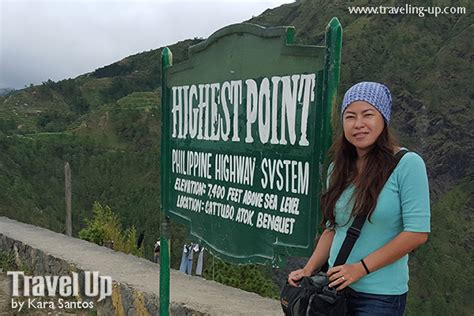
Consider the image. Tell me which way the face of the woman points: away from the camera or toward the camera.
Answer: toward the camera

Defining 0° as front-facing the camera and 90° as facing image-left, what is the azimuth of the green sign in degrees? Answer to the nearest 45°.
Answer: approximately 45°

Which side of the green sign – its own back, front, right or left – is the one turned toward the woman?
left

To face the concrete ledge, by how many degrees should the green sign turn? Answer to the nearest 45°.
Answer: approximately 90° to its right

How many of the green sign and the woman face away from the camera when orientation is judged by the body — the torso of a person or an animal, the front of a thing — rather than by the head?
0

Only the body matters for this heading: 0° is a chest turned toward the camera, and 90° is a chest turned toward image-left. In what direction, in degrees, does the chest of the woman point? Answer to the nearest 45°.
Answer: approximately 45°

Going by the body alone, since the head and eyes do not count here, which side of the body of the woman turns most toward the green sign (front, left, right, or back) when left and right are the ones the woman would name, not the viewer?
right

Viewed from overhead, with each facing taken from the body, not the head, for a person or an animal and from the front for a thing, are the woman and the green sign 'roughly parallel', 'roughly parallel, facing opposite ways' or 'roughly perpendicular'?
roughly parallel

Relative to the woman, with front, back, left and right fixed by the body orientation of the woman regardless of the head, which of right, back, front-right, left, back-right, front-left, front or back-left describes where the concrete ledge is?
right
